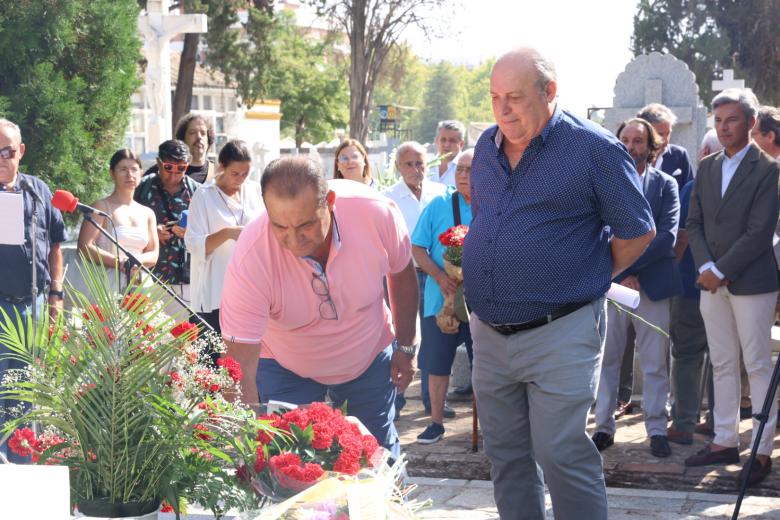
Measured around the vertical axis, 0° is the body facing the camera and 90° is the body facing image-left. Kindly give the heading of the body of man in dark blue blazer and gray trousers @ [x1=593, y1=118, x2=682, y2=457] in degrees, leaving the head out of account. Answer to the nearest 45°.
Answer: approximately 45°

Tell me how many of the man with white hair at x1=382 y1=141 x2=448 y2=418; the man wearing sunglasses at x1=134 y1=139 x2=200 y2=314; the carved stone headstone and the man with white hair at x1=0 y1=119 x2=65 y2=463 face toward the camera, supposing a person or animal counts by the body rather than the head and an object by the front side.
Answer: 4

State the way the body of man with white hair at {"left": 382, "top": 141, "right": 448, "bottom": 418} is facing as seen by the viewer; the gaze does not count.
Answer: toward the camera

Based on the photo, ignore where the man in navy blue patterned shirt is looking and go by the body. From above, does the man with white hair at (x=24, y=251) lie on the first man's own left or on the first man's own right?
on the first man's own right

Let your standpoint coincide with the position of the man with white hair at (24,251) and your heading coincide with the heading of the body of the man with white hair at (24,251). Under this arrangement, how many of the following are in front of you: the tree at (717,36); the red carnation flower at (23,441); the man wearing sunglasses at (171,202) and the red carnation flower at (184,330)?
2

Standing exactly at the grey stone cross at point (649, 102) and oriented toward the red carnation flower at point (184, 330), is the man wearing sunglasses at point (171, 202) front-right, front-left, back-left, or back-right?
front-right

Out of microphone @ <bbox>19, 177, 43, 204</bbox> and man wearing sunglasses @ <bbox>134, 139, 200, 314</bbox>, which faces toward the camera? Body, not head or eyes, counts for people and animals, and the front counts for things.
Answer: the man wearing sunglasses

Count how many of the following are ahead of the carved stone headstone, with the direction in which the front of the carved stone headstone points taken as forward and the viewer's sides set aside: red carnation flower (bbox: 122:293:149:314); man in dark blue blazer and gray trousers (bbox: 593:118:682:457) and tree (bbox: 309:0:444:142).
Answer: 2

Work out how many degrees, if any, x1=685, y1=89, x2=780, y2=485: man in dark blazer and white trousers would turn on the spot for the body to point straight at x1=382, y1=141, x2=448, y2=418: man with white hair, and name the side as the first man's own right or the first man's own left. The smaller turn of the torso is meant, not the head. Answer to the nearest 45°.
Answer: approximately 90° to the first man's own right

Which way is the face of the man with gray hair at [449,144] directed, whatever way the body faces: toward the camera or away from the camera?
toward the camera

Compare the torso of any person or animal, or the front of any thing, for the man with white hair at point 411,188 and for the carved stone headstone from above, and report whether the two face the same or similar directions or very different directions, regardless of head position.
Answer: same or similar directions

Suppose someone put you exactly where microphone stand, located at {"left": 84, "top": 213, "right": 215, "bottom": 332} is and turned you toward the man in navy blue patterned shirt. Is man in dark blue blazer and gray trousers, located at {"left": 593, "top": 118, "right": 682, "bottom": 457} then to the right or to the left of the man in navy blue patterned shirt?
left

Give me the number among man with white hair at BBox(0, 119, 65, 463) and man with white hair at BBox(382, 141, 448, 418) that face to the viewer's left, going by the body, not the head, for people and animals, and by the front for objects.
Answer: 0

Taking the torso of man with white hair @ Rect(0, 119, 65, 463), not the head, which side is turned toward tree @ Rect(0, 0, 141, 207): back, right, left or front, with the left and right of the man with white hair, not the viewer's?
back

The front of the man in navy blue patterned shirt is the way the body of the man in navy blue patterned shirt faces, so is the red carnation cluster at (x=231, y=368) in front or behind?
in front

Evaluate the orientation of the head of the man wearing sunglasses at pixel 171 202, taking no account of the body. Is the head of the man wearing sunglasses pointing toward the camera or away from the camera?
toward the camera

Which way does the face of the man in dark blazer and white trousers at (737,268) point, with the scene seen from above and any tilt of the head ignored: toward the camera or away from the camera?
toward the camera
